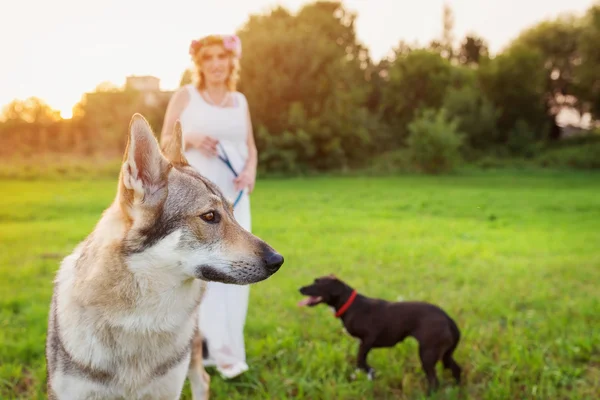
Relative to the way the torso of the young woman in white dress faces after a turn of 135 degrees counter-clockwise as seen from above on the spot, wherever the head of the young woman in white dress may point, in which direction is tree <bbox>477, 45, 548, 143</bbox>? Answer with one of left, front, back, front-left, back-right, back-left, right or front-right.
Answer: front

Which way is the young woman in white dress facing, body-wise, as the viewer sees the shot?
toward the camera

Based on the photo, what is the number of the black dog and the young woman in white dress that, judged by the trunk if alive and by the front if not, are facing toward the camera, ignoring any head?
1

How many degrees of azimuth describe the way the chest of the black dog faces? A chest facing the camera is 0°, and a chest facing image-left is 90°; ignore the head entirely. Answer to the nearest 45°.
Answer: approximately 90°

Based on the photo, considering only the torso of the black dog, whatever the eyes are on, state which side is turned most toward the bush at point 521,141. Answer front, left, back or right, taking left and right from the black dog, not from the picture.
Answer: right

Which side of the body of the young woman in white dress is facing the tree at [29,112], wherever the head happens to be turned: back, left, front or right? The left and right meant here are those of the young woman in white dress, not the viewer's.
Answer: back

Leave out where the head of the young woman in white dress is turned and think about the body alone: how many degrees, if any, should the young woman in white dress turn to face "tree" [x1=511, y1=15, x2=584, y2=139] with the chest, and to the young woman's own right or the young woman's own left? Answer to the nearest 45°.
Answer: approximately 135° to the young woman's own left

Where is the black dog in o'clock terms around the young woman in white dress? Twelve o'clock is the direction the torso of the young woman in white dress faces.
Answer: The black dog is roughly at 10 o'clock from the young woman in white dress.

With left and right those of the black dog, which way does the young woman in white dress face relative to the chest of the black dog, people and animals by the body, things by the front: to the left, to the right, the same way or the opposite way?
to the left

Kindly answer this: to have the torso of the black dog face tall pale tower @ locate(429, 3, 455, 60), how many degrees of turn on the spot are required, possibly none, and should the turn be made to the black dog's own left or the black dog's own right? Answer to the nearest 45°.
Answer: approximately 90° to the black dog's own right
